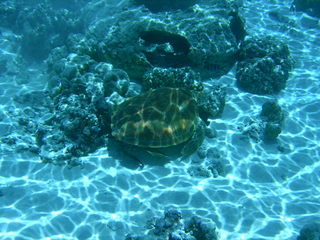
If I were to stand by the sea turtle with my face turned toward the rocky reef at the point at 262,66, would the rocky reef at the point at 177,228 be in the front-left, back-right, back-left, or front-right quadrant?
back-right

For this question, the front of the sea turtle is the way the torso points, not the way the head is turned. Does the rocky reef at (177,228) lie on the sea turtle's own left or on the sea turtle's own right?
on the sea turtle's own right

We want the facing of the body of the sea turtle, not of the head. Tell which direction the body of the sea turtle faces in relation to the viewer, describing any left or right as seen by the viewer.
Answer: facing away from the viewer and to the right of the viewer

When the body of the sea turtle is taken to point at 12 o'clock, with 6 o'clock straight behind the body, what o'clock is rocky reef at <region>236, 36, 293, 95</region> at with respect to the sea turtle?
The rocky reef is roughly at 12 o'clock from the sea turtle.
